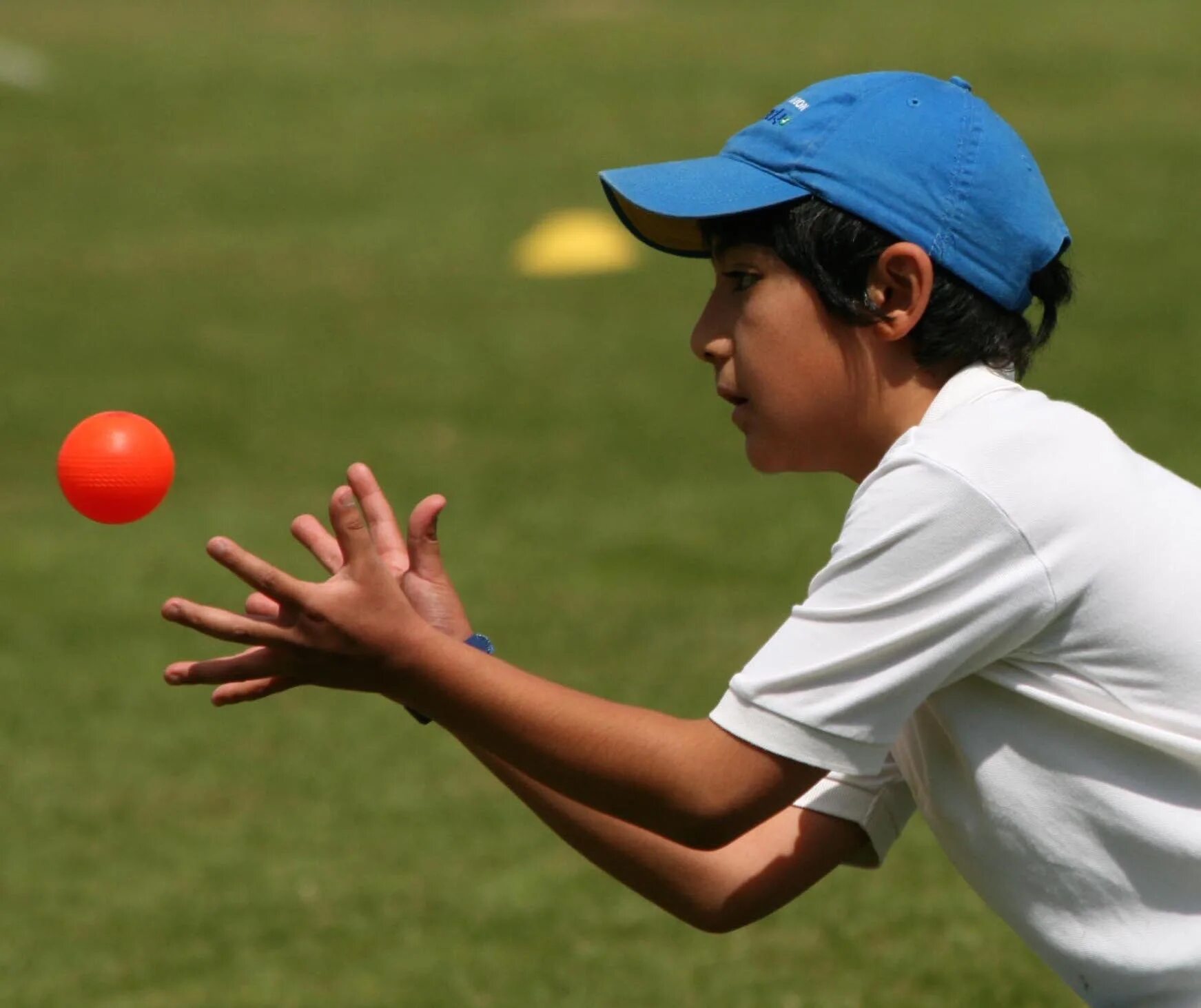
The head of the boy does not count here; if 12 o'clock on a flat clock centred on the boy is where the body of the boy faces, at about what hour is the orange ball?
The orange ball is roughly at 1 o'clock from the boy.

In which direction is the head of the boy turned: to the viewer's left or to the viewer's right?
to the viewer's left

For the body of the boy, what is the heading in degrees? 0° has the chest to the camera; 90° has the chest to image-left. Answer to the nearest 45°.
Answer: approximately 90°

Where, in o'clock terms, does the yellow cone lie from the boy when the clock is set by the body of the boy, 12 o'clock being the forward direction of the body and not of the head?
The yellow cone is roughly at 3 o'clock from the boy.

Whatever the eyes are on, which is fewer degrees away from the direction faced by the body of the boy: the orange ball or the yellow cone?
the orange ball
